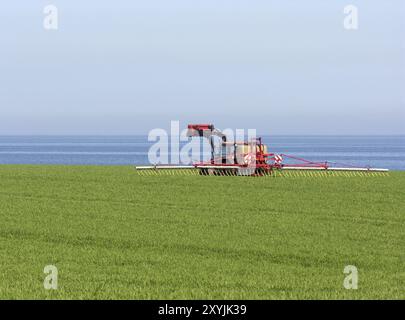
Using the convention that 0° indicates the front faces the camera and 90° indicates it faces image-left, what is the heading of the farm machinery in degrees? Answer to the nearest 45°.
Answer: approximately 135°
